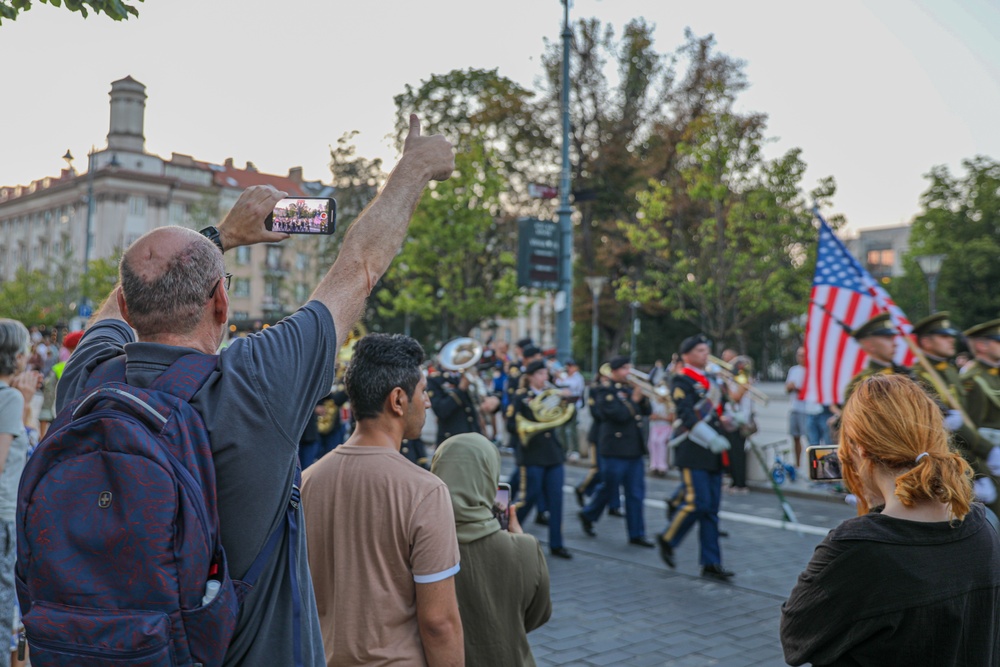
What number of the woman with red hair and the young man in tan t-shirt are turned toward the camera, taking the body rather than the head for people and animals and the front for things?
0

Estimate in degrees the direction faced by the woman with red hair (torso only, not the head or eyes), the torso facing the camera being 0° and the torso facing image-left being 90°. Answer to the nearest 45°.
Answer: approximately 135°

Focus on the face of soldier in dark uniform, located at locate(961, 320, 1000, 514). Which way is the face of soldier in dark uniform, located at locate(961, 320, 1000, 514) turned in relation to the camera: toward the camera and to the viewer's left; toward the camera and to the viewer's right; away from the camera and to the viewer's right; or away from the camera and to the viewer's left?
toward the camera and to the viewer's left

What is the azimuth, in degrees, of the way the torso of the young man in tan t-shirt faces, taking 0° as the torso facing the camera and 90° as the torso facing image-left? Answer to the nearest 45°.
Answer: approximately 225°

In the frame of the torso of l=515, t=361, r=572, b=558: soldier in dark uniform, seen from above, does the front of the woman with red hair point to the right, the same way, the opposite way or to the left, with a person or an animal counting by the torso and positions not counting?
the opposite way

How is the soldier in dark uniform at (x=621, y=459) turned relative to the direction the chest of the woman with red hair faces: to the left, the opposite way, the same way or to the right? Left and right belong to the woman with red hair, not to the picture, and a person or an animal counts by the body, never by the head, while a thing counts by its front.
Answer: the opposite way
